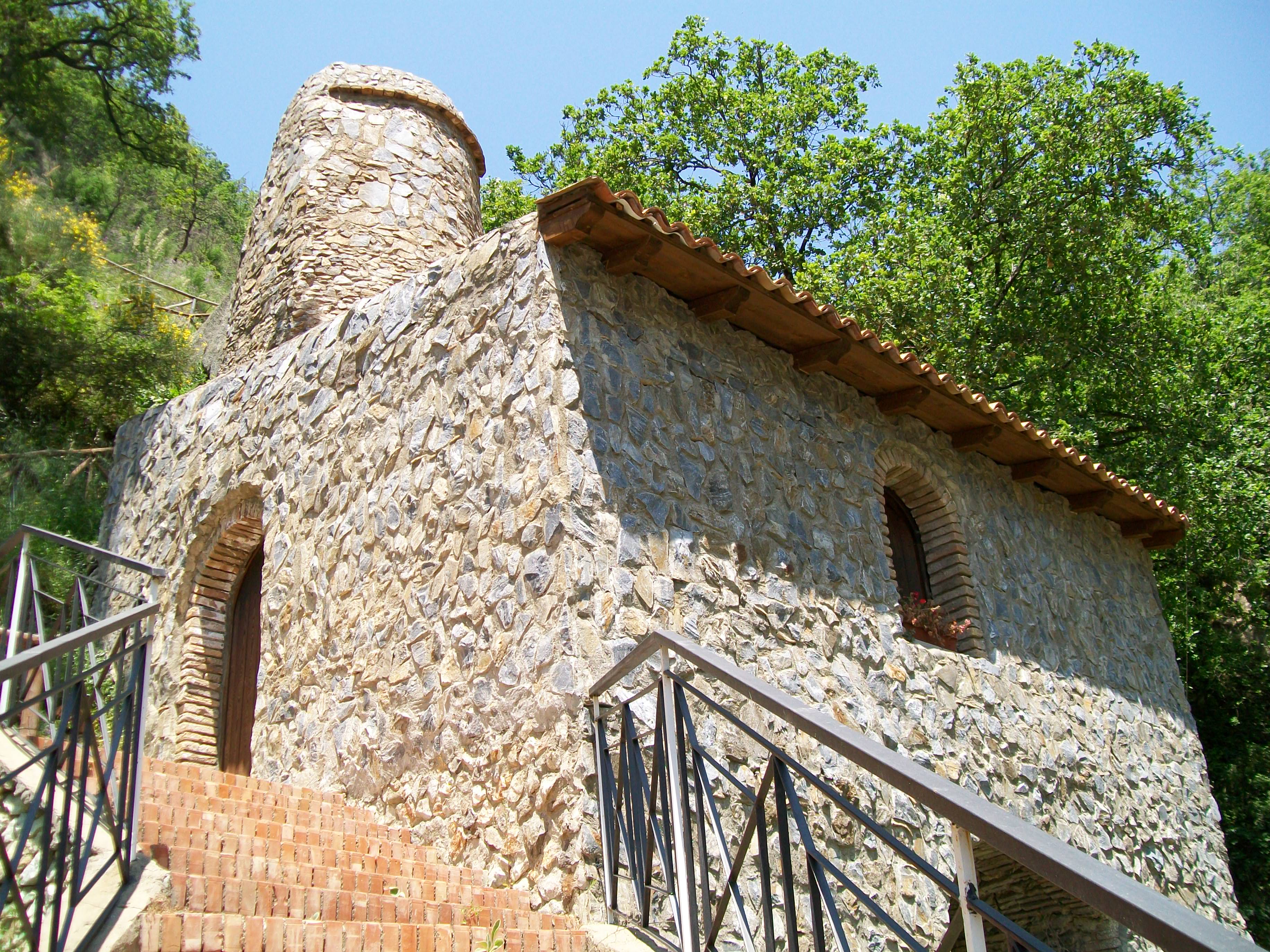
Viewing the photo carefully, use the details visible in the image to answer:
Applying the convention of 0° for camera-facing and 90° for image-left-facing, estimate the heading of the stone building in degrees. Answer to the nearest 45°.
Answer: approximately 45°

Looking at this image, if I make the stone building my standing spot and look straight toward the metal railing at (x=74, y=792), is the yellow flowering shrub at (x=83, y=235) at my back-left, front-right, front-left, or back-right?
back-right

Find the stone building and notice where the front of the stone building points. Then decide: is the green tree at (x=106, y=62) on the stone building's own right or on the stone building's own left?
on the stone building's own right

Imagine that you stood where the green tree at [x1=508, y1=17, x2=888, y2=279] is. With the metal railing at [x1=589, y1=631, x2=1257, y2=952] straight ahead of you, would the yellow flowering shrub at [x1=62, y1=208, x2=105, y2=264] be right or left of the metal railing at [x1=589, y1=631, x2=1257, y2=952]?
right

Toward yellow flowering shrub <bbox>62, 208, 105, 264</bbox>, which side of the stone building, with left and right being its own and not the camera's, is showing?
right

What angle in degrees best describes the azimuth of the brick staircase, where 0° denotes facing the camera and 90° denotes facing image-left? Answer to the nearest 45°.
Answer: approximately 0°

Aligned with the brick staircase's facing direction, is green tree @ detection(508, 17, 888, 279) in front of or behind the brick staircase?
behind

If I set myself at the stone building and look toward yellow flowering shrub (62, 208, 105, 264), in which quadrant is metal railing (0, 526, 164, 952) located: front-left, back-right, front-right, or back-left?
back-left

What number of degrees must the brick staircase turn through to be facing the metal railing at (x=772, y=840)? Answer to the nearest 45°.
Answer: approximately 45° to its left

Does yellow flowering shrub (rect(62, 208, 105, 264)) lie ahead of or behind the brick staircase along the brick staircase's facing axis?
behind

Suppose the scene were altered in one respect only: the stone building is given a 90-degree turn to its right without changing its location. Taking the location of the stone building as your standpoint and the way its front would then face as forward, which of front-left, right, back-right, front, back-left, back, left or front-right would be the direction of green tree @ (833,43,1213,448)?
right

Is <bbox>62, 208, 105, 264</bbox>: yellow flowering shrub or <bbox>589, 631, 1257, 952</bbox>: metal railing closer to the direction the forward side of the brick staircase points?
the metal railing
